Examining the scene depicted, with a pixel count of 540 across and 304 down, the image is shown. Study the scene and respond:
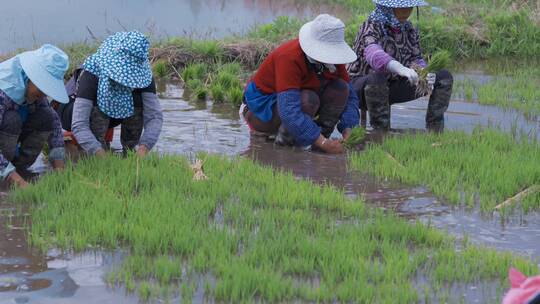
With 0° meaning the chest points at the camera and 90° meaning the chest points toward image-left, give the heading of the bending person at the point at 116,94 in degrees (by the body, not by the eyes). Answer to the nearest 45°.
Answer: approximately 0°

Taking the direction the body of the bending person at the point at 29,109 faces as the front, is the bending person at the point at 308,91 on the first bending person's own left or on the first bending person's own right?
on the first bending person's own left

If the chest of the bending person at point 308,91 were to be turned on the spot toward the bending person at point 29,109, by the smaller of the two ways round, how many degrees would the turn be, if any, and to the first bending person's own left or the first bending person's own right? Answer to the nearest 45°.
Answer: approximately 90° to the first bending person's own right
